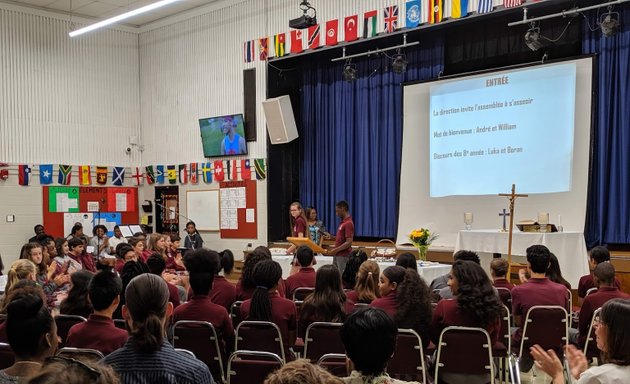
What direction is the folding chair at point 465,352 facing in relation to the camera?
away from the camera

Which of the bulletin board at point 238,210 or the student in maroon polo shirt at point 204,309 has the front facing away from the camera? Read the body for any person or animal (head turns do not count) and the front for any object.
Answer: the student in maroon polo shirt

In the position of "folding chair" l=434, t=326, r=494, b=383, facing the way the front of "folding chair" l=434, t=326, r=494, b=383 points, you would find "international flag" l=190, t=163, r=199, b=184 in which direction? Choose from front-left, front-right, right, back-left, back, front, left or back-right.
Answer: front-left

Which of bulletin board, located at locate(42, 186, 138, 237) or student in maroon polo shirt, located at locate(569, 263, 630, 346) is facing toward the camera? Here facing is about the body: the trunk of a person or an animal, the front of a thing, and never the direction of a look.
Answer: the bulletin board

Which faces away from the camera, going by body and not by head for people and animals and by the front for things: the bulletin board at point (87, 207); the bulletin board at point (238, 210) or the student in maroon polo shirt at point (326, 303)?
the student in maroon polo shirt

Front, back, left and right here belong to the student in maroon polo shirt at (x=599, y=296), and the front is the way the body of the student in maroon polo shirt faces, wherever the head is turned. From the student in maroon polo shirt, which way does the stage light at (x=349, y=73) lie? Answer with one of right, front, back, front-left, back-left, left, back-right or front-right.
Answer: front

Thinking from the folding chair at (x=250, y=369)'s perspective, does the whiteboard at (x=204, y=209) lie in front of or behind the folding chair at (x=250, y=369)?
in front

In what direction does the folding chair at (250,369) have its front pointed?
away from the camera

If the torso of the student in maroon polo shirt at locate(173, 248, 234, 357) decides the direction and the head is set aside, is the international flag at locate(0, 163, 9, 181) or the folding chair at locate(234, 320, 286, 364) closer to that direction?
the international flag

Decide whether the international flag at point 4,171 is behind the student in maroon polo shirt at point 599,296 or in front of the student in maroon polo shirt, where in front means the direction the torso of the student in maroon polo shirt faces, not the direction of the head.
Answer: in front

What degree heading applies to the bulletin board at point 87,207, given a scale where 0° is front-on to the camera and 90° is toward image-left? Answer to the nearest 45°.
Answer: approximately 0°

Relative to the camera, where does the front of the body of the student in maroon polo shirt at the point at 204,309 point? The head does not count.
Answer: away from the camera

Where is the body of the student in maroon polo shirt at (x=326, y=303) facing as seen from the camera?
away from the camera

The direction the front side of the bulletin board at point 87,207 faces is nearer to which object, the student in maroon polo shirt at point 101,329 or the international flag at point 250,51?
the student in maroon polo shirt

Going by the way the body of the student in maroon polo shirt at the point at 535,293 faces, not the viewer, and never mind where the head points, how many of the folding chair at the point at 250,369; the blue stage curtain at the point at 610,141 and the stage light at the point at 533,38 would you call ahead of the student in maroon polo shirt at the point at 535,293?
2
